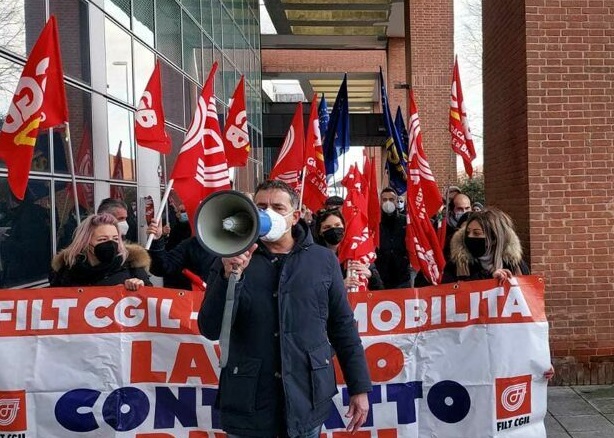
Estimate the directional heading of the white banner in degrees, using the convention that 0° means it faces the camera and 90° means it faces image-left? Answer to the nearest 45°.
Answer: approximately 0°

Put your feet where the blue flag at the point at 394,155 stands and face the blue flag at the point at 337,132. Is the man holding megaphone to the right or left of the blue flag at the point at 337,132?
left

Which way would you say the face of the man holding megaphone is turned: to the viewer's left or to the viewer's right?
to the viewer's left

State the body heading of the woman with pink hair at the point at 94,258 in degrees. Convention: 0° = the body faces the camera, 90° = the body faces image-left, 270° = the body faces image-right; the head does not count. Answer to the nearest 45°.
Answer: approximately 0°

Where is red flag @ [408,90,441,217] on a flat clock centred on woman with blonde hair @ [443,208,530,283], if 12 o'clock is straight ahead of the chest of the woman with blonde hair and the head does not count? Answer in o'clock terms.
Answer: The red flag is roughly at 4 o'clock from the woman with blonde hair.

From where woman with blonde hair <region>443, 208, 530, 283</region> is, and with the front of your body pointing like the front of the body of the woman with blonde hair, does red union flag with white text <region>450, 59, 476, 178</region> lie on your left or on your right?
on your right

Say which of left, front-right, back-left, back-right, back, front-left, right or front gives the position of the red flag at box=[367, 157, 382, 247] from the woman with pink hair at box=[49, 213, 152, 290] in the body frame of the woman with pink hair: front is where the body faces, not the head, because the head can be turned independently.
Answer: back-left

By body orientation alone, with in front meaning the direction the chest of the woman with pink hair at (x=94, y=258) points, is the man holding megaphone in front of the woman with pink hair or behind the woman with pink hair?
in front

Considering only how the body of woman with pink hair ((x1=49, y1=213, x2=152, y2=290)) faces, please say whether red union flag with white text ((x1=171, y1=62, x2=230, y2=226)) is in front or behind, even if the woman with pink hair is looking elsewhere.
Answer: behind
